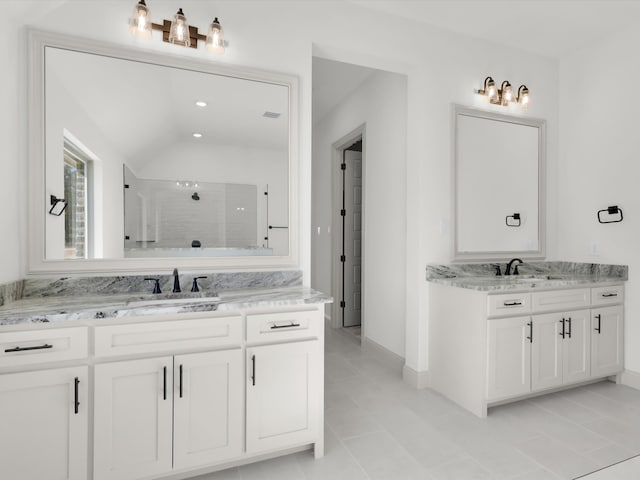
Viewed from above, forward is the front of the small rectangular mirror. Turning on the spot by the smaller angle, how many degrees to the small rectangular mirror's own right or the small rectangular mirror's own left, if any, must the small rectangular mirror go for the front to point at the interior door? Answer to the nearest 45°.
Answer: approximately 180°

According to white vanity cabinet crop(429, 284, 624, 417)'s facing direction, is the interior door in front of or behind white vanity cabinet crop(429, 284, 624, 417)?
behind

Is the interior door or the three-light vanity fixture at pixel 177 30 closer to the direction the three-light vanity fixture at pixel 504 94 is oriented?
the three-light vanity fixture

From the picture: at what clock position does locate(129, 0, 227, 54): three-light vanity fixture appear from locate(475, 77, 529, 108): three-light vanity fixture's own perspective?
locate(129, 0, 227, 54): three-light vanity fixture is roughly at 3 o'clock from locate(475, 77, 529, 108): three-light vanity fixture.

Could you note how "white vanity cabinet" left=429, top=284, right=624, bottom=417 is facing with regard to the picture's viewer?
facing the viewer and to the right of the viewer

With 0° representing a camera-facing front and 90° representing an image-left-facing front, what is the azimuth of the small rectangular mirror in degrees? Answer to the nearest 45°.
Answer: approximately 315°

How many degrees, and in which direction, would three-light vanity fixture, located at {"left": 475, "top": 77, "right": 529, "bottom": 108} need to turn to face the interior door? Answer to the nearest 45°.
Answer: approximately 180°

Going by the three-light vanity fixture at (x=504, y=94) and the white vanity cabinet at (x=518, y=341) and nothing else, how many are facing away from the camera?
0

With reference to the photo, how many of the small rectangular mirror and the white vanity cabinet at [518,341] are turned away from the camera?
0
